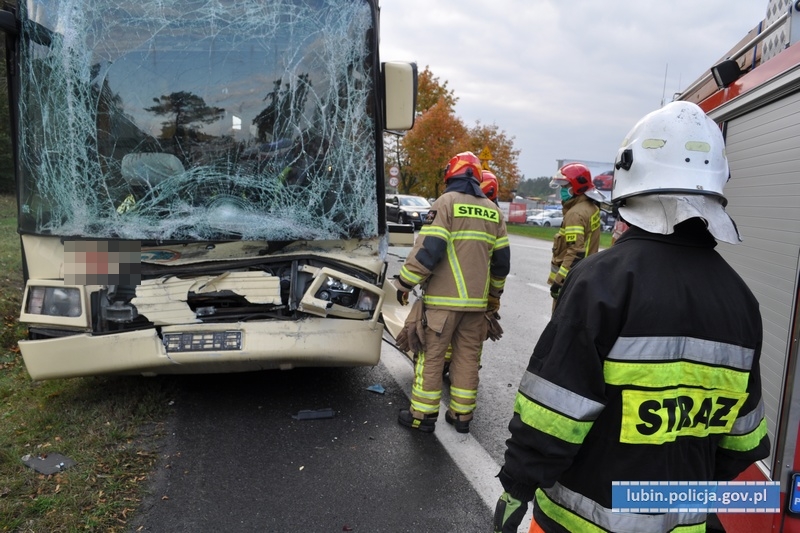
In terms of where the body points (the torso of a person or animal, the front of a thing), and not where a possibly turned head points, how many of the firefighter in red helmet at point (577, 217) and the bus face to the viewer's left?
1

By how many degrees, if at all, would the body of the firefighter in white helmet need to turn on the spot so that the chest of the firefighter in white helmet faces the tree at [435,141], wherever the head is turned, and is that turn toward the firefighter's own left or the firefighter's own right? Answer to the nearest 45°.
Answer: approximately 45° to the firefighter's own right

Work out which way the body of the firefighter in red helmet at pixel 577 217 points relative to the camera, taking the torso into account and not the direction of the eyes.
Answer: to the viewer's left

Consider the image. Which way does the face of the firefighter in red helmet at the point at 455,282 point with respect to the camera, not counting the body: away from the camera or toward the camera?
away from the camera

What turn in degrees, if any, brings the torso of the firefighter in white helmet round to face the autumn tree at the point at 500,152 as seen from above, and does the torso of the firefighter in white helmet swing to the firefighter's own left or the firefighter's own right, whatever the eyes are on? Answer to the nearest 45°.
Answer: approximately 45° to the firefighter's own right

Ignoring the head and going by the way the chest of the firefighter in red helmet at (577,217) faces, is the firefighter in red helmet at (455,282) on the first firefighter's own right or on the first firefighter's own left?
on the first firefighter's own left

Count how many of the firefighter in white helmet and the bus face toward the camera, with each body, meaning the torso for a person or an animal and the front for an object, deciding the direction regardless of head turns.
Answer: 1

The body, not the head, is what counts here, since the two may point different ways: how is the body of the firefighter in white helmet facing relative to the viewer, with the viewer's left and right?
facing away from the viewer and to the left of the viewer

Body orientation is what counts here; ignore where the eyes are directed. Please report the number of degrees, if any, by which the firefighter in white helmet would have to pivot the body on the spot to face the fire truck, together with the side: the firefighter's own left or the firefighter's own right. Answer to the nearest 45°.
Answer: approximately 90° to the firefighter's own right
